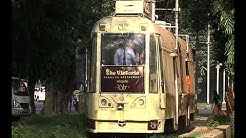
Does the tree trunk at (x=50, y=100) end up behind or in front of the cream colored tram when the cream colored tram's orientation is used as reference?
behind

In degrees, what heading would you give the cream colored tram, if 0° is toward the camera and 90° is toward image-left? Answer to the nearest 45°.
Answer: approximately 0°
